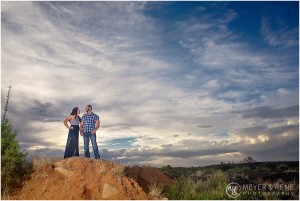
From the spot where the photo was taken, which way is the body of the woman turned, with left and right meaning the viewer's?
facing the viewer and to the right of the viewer

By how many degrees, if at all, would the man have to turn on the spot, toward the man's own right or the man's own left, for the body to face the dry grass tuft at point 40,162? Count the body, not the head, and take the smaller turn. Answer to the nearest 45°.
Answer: approximately 90° to the man's own right

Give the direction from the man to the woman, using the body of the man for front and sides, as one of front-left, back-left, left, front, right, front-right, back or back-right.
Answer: right

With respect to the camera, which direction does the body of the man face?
toward the camera

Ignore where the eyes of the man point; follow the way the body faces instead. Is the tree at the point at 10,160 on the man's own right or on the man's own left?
on the man's own right

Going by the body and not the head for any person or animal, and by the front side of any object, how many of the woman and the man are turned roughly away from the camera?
0
